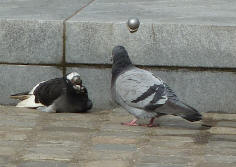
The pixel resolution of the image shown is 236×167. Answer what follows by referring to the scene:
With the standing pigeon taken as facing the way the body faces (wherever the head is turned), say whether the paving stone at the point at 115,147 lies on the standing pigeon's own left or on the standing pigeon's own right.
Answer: on the standing pigeon's own left

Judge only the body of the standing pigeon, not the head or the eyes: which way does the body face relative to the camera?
to the viewer's left

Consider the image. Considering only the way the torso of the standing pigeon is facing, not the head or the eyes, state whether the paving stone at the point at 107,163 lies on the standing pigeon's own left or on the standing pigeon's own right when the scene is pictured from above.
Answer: on the standing pigeon's own left

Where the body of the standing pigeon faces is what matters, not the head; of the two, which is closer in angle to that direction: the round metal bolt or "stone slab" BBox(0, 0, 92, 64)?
the stone slab

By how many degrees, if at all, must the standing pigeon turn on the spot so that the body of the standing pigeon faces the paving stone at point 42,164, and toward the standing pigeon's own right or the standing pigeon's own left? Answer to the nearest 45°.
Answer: approximately 45° to the standing pigeon's own left
